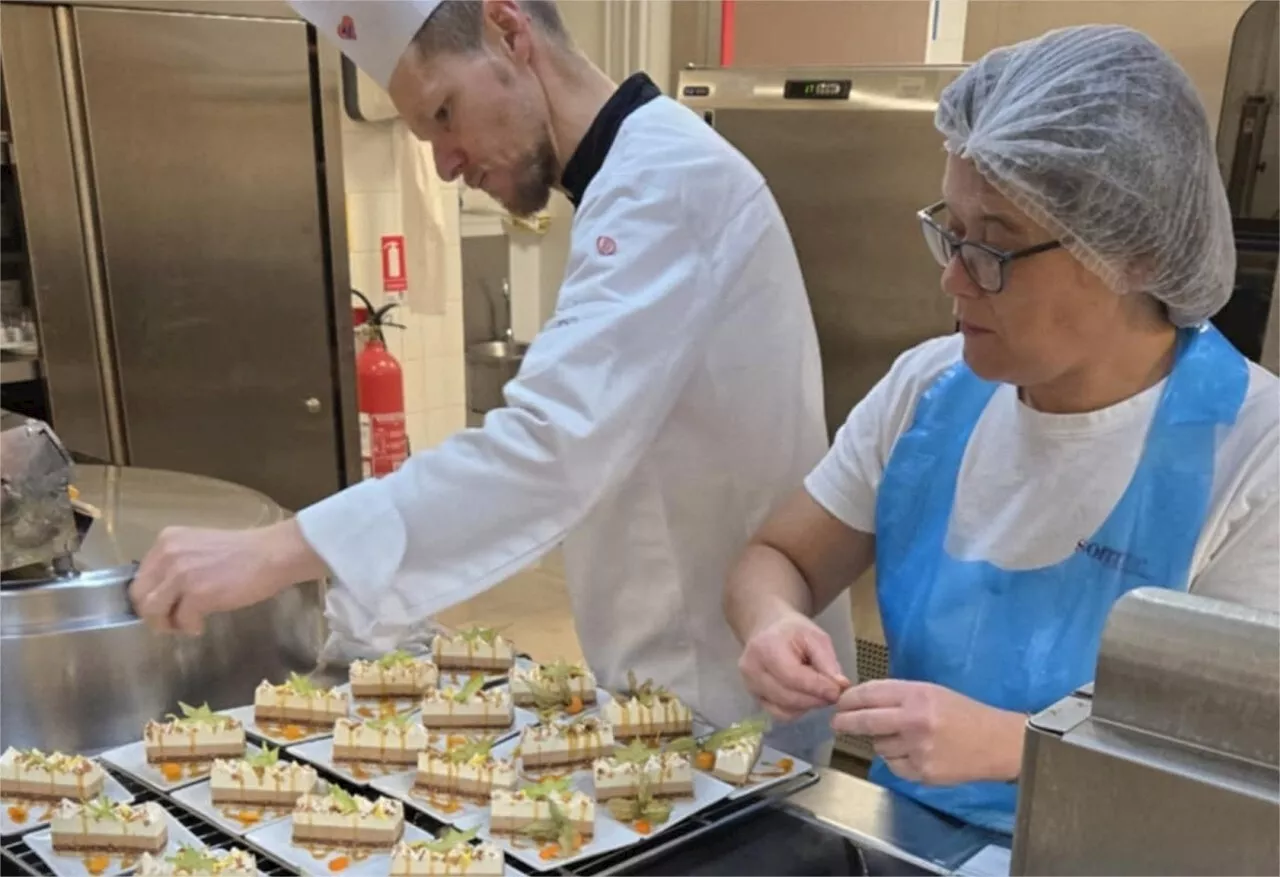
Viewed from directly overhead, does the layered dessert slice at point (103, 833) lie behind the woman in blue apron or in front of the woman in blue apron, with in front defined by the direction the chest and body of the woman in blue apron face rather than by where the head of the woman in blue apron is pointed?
in front

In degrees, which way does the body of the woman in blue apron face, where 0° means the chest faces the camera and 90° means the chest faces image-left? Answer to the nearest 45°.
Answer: approximately 45°

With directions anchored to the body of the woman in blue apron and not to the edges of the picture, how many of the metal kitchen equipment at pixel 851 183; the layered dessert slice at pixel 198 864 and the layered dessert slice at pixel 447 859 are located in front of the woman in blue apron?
2

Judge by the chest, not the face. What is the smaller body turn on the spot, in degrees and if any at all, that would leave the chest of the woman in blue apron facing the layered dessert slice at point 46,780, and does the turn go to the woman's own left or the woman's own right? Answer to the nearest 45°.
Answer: approximately 45° to the woman's own right

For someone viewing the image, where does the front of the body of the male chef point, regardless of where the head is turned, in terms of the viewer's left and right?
facing to the left of the viewer

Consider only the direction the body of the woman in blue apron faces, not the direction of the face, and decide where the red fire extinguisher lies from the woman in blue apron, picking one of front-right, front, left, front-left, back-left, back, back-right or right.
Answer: right

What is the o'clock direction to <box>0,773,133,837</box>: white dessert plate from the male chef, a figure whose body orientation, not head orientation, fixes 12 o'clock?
The white dessert plate is roughly at 11 o'clock from the male chef.

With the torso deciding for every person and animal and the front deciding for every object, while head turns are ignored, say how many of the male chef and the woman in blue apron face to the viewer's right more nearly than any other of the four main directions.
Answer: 0

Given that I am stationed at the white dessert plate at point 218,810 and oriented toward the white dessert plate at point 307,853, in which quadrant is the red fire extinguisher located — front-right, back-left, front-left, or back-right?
back-left

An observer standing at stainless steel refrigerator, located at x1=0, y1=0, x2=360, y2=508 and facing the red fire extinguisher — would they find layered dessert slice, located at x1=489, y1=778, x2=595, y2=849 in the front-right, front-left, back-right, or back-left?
back-right
